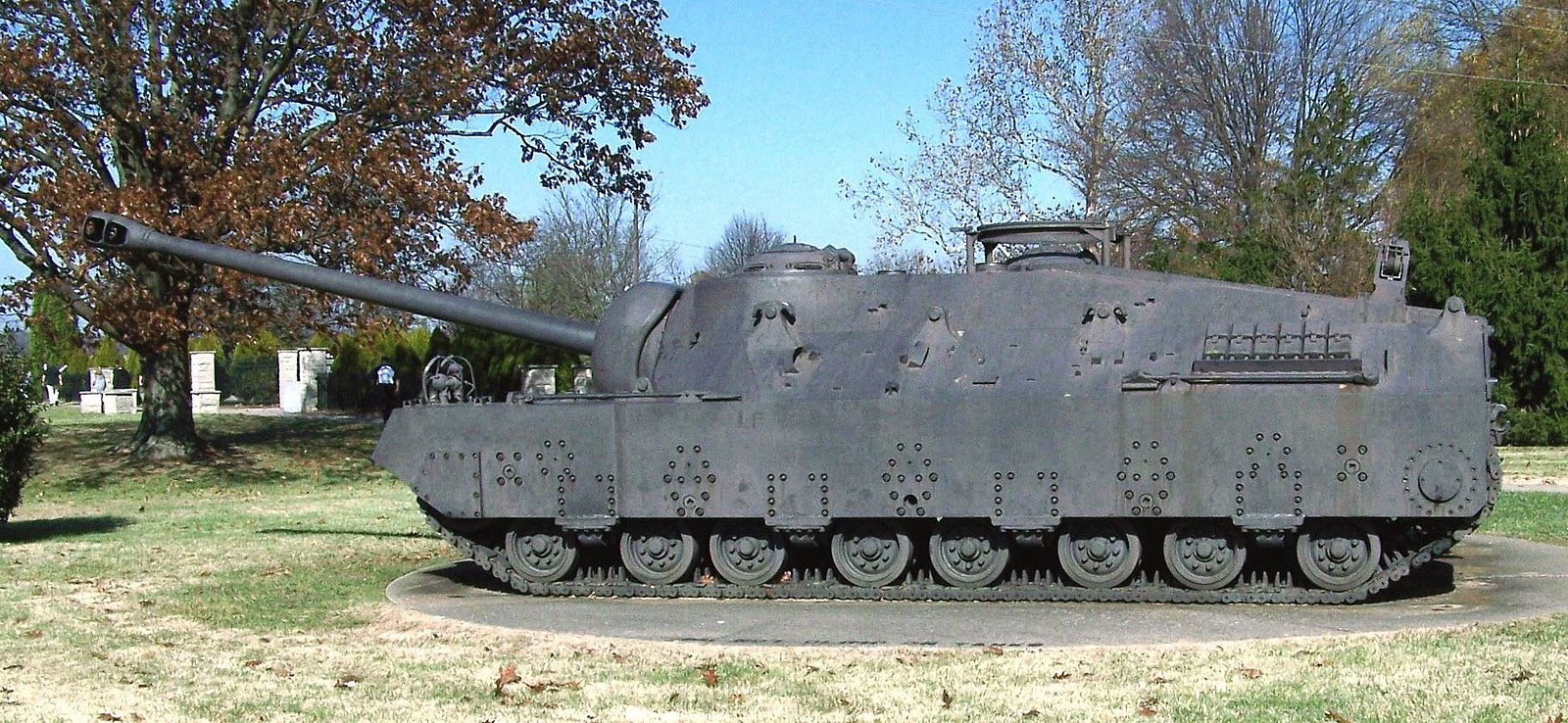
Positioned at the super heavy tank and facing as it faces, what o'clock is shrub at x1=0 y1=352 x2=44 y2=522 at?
The shrub is roughly at 1 o'clock from the super heavy tank.

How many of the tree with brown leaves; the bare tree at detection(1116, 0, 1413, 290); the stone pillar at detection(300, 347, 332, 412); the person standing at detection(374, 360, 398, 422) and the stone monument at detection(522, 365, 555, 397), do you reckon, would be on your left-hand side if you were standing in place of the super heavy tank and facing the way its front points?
0

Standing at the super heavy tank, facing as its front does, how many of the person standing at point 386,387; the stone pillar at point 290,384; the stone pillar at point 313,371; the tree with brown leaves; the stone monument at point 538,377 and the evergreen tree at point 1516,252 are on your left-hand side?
0

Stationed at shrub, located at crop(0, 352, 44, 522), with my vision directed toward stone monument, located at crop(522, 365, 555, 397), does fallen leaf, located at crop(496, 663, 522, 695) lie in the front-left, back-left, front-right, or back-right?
back-right

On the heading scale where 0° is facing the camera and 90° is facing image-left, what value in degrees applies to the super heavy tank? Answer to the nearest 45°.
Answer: approximately 90°

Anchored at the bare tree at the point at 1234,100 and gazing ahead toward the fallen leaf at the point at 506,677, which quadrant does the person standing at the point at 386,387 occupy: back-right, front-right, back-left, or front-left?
front-right

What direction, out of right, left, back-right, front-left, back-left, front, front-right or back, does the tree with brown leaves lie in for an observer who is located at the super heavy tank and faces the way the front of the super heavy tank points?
front-right

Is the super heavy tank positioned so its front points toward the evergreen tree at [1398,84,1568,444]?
no

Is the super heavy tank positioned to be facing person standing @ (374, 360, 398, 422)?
no

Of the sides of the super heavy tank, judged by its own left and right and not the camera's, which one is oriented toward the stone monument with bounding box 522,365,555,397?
right

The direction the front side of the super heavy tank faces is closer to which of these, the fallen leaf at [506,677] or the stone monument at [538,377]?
the fallen leaf

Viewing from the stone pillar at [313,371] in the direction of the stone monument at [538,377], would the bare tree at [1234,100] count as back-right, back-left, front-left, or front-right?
front-left

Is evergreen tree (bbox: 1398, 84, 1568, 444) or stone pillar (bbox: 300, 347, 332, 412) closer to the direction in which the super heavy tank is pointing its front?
the stone pillar

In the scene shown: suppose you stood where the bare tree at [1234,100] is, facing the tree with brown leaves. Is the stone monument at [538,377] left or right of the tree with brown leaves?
right
